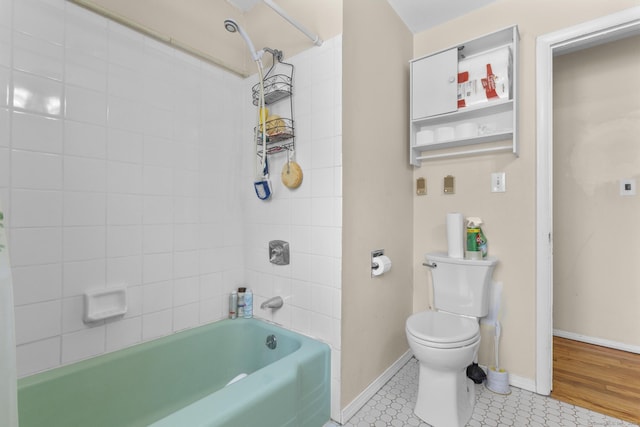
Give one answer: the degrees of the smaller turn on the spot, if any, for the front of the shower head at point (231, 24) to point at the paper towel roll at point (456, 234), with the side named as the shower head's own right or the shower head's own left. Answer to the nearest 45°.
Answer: approximately 135° to the shower head's own left

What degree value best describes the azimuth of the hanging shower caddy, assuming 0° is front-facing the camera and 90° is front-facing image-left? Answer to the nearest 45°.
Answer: approximately 45°

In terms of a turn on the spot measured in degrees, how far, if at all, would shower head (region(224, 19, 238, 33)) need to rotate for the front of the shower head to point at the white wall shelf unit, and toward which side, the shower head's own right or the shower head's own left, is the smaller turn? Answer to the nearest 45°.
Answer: approximately 135° to the shower head's own left

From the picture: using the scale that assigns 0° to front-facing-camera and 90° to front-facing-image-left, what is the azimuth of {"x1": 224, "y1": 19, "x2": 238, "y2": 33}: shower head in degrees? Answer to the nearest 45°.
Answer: approximately 45°
